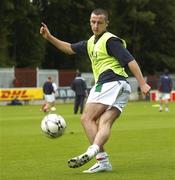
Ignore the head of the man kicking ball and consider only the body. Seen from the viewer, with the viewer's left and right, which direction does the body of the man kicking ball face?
facing the viewer and to the left of the viewer

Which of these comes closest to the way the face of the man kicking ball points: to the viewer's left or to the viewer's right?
to the viewer's left

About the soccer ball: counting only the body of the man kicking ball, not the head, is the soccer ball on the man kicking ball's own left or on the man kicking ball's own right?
on the man kicking ball's own right
